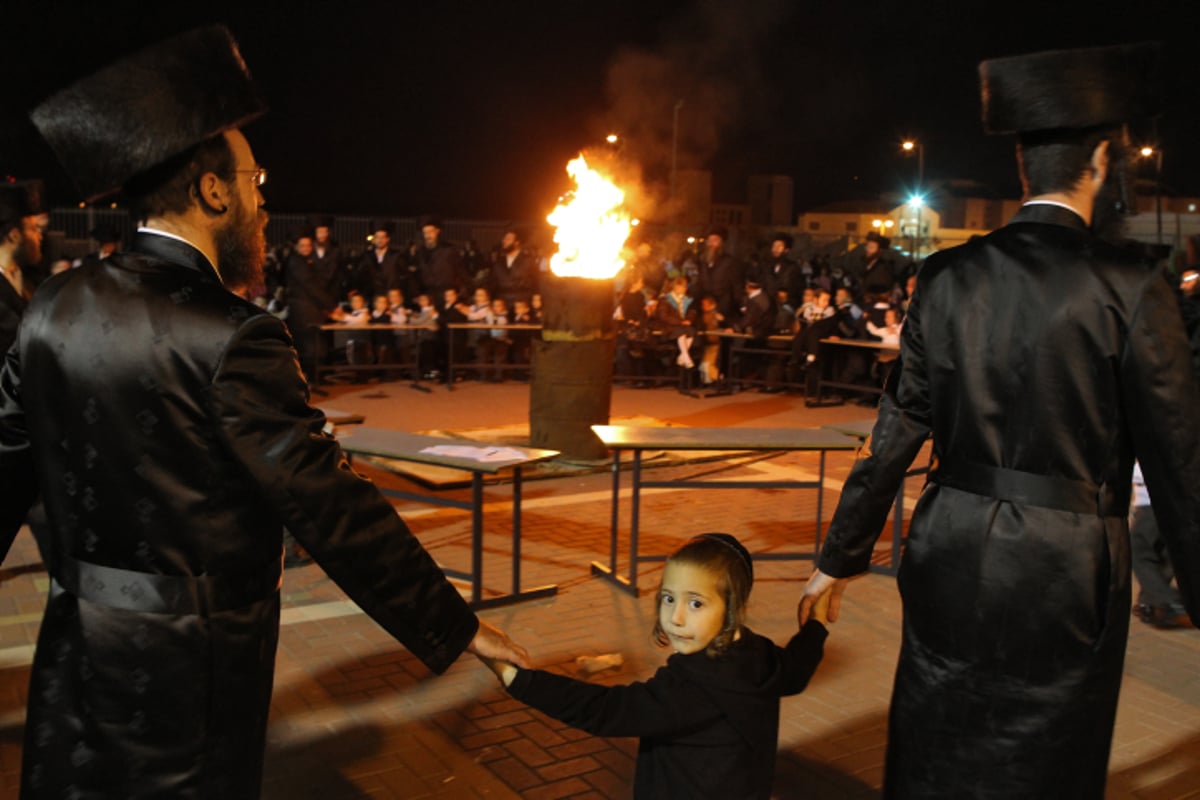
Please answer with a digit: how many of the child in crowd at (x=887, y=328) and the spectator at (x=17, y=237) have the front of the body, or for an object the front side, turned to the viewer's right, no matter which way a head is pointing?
1

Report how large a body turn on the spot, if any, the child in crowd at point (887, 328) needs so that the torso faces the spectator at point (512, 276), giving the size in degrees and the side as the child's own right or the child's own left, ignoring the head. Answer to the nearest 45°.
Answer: approximately 45° to the child's own right

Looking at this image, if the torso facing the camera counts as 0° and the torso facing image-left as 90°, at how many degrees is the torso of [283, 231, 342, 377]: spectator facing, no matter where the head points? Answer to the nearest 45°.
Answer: approximately 315°

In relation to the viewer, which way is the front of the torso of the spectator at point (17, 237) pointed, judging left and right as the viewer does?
facing to the right of the viewer

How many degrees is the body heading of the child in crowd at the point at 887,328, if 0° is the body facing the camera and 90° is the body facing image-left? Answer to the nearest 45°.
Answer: approximately 45°

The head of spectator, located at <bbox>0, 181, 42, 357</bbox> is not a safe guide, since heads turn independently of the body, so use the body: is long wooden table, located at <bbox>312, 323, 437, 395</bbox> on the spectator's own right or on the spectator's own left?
on the spectator's own left

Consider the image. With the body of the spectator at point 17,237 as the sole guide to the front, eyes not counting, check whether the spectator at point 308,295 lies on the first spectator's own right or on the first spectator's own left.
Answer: on the first spectator's own left

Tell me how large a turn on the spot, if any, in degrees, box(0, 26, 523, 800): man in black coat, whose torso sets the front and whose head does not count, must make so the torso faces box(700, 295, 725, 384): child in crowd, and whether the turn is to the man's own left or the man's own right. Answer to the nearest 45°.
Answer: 0° — they already face them

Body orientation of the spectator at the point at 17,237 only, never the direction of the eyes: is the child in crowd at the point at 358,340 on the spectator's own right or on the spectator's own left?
on the spectator's own left

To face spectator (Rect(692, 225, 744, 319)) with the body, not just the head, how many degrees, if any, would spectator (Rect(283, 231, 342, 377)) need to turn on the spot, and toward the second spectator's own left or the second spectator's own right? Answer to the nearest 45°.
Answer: approximately 45° to the second spectator's own left
